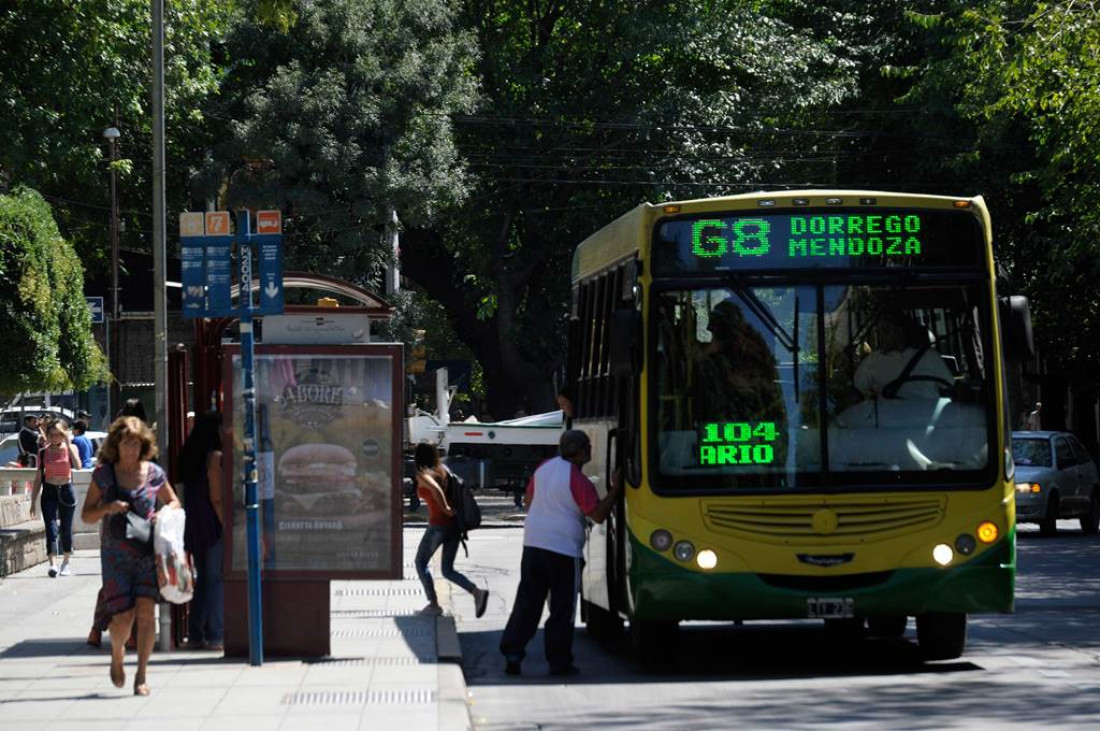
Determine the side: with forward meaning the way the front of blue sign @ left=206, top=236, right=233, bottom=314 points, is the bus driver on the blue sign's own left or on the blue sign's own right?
on the blue sign's own left

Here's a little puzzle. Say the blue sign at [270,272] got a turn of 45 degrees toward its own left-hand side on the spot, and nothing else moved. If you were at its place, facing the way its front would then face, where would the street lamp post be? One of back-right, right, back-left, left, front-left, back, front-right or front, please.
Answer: back-left

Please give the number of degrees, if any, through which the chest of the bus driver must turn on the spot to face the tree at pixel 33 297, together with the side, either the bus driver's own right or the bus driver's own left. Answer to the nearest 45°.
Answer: approximately 135° to the bus driver's own right

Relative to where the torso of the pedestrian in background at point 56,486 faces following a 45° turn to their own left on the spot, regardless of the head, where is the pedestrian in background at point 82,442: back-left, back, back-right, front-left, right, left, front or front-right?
back-left
